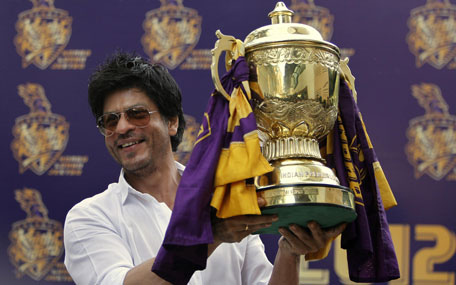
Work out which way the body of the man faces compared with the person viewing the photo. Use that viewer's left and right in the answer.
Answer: facing the viewer and to the right of the viewer
